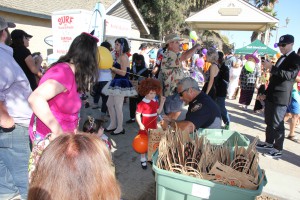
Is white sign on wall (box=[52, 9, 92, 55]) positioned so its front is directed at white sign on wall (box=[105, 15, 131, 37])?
no

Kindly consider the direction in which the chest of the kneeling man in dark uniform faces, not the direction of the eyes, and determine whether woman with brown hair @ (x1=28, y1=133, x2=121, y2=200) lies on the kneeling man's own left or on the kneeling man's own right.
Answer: on the kneeling man's own left

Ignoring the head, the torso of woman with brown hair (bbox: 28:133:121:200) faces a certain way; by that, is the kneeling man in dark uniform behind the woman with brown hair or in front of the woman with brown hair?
in front

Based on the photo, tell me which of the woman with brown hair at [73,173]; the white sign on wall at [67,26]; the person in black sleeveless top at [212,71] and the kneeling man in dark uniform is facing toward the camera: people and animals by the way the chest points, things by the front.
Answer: the white sign on wall

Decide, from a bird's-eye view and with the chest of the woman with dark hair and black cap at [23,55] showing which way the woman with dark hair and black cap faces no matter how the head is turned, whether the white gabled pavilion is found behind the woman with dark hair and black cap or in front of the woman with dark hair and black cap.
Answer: in front

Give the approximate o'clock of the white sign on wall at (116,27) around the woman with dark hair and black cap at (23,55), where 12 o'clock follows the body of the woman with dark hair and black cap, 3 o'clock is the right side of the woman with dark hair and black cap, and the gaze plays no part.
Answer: The white sign on wall is roughly at 10 o'clock from the woman with dark hair and black cap.

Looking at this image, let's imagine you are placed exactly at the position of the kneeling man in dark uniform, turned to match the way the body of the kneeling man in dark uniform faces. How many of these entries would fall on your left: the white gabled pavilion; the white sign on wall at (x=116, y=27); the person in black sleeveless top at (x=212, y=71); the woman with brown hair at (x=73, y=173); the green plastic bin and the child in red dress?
2

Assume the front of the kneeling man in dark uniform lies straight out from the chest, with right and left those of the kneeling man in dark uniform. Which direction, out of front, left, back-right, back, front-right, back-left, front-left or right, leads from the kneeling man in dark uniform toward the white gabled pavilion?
right

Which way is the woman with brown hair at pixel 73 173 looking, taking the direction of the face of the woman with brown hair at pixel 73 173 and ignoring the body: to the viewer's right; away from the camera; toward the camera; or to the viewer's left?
away from the camera

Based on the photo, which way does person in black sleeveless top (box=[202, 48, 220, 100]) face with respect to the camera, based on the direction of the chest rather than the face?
to the viewer's left

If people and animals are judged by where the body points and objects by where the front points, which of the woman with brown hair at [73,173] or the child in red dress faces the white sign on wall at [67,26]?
the woman with brown hair

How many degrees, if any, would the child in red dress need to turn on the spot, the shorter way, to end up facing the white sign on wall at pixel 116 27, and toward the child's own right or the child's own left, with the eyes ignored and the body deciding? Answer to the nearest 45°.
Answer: approximately 135° to the child's own left

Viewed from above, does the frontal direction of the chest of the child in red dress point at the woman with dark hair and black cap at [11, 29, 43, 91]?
no

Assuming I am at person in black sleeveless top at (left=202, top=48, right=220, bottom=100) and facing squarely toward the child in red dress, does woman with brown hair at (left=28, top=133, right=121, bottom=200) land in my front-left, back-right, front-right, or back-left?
front-left

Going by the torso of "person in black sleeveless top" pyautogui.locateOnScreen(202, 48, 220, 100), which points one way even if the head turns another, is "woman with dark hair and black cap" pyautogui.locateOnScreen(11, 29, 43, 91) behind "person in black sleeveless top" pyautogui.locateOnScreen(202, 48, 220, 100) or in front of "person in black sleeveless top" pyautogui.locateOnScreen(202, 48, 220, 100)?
in front

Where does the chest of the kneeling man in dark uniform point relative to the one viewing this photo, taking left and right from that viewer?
facing to the left of the viewer

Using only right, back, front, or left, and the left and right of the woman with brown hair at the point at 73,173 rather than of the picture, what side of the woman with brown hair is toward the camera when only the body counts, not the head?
back

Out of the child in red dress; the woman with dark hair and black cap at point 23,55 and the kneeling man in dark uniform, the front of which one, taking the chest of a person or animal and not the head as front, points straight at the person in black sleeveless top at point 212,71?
the woman with dark hair and black cap at point 23,55

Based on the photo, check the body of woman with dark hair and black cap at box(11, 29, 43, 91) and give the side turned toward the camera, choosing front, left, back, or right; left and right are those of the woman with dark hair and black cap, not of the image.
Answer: right

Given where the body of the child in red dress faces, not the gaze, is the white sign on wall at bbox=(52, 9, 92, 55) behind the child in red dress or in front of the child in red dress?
behind

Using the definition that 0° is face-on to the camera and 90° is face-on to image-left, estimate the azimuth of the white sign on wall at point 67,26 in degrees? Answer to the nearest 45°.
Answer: approximately 0°
